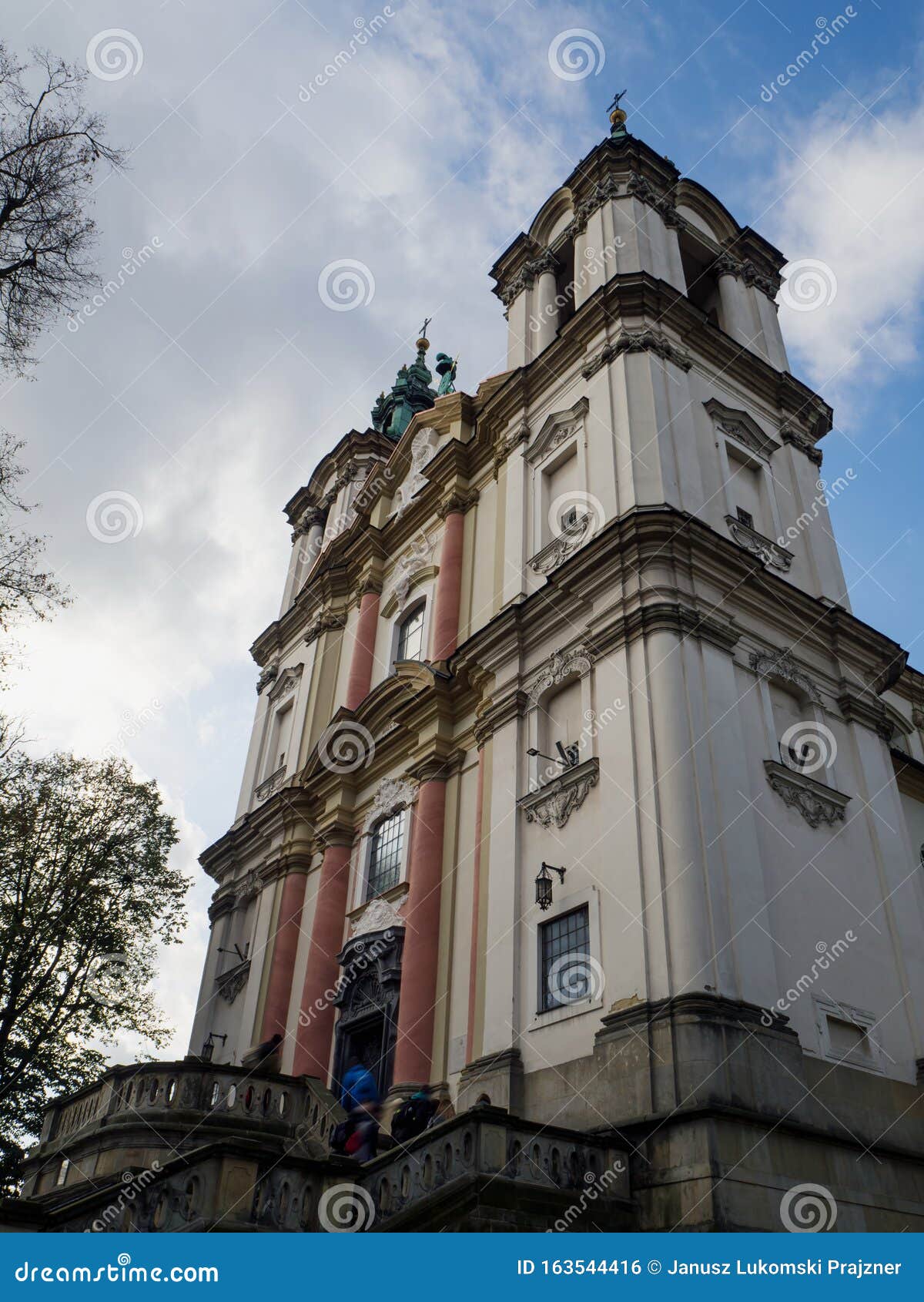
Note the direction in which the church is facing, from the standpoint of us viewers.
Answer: facing the viewer and to the left of the viewer
